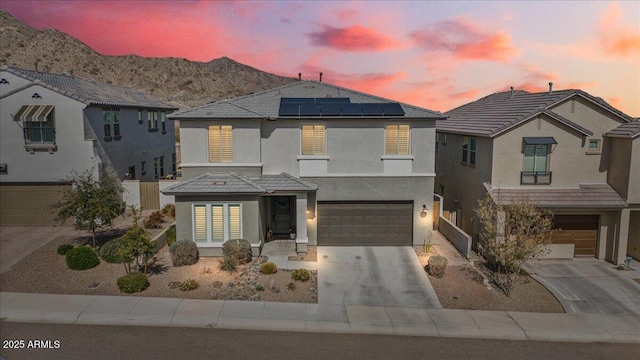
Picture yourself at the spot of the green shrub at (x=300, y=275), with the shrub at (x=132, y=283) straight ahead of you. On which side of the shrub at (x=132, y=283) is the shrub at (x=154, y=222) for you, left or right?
right

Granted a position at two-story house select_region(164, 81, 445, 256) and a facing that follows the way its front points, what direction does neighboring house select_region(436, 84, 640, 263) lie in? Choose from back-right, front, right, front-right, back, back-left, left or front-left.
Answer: left

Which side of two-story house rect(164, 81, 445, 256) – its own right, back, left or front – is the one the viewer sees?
front

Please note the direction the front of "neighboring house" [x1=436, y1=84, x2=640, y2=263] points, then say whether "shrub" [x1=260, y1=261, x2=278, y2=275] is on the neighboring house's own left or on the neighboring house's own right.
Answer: on the neighboring house's own right

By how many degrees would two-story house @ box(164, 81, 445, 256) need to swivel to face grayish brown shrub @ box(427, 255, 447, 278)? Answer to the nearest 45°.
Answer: approximately 45° to its left

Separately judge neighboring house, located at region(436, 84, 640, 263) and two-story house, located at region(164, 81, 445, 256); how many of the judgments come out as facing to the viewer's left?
0

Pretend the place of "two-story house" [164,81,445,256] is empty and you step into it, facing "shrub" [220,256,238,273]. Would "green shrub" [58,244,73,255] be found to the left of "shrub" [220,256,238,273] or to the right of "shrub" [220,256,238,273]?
right

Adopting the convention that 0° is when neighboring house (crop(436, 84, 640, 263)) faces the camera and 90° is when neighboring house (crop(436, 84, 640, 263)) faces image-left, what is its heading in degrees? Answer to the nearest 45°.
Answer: approximately 315°

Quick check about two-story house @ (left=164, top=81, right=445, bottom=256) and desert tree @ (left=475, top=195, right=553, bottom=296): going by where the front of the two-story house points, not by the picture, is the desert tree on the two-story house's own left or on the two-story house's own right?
on the two-story house's own left

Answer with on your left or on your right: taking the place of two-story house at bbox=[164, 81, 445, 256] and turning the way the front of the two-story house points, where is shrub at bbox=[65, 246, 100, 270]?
on your right

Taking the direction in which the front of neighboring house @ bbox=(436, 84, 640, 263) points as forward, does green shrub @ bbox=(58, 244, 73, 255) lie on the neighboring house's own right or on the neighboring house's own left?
on the neighboring house's own right

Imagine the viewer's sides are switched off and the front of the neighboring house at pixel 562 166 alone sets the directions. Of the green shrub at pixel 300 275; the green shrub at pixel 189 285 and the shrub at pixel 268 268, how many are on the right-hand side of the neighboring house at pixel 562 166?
3

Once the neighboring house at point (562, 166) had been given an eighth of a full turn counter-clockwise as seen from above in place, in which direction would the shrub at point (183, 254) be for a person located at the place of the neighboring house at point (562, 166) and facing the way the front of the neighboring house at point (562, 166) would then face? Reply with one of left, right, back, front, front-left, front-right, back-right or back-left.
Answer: back-right
